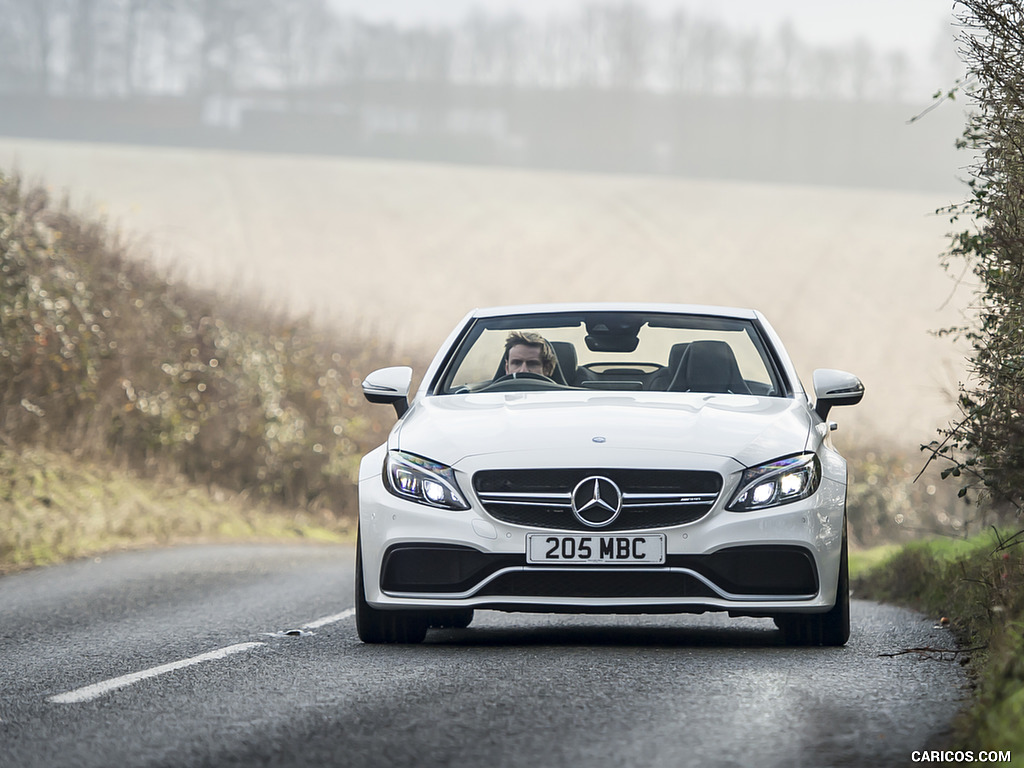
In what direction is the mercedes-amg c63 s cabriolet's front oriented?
toward the camera

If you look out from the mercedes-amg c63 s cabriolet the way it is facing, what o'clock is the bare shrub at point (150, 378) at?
The bare shrub is roughly at 5 o'clock from the mercedes-amg c63 s cabriolet.
